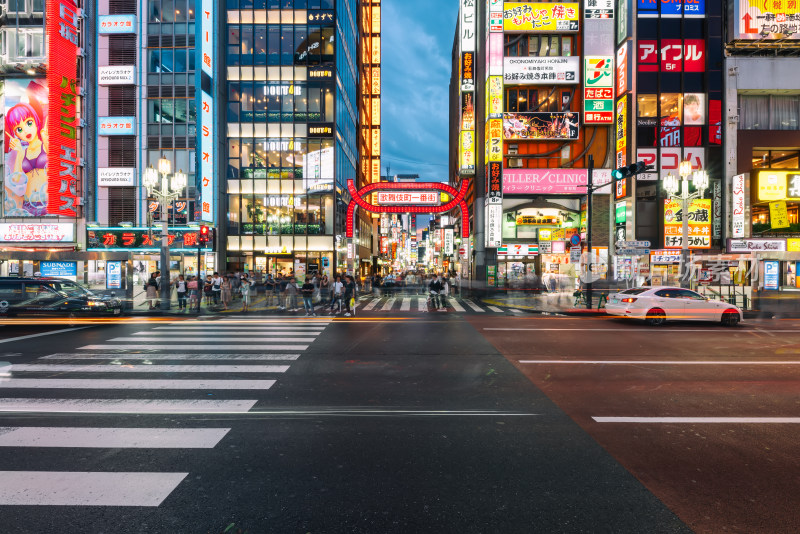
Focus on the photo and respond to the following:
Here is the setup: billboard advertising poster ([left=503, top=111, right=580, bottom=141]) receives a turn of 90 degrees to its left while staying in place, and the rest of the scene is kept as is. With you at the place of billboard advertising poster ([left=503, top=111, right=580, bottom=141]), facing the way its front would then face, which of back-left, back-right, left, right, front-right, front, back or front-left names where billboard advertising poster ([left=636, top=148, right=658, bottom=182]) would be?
front

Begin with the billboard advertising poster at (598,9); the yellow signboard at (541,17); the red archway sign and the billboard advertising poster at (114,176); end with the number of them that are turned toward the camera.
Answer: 4

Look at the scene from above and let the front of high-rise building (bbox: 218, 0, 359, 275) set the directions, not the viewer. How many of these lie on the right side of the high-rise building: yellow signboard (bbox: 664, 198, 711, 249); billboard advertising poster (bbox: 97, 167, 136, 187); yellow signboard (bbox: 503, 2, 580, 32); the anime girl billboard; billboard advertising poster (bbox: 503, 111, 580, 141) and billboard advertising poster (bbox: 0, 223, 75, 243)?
3

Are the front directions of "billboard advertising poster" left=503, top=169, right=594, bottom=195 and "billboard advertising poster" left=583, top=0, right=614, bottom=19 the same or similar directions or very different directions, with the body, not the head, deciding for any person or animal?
same or similar directions

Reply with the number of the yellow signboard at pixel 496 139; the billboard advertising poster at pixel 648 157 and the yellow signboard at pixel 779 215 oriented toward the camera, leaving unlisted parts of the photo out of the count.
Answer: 3

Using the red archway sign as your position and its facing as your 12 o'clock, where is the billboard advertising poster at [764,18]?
The billboard advertising poster is roughly at 9 o'clock from the red archway sign.

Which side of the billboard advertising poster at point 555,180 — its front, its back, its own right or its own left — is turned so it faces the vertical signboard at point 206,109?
right

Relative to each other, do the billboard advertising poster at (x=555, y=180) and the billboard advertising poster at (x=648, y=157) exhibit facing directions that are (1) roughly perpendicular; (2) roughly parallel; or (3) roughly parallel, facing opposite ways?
roughly parallel

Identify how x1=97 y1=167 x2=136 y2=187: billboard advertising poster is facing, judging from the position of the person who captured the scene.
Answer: facing the viewer

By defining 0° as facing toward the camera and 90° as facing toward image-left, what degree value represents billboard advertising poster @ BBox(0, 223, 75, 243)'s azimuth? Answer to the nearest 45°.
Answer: approximately 0°

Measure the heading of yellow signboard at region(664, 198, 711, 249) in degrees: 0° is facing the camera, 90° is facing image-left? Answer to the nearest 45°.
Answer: approximately 0°
